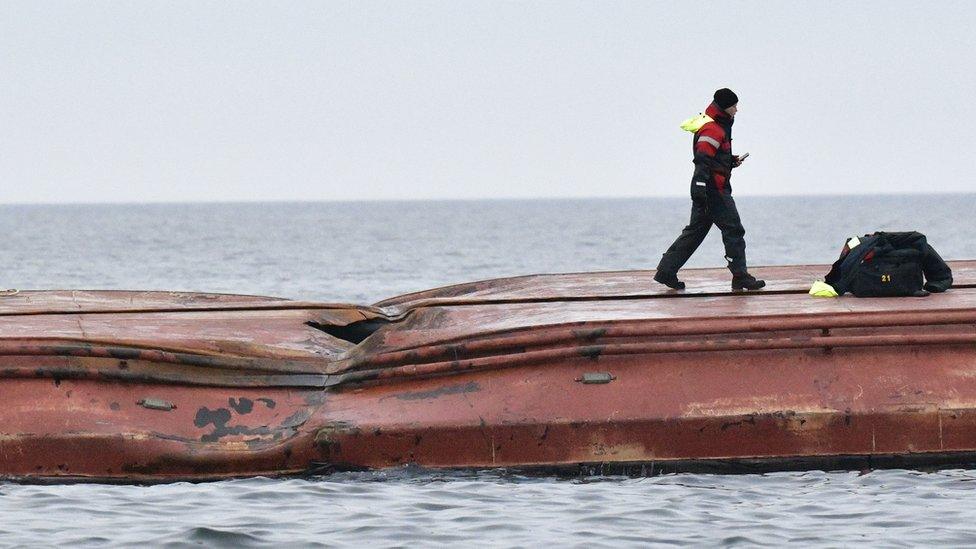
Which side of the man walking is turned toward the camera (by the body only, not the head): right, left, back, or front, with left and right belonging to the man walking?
right

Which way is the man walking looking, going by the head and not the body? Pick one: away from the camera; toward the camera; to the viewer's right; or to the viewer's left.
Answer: to the viewer's right

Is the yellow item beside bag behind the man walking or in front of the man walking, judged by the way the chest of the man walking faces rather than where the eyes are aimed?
in front

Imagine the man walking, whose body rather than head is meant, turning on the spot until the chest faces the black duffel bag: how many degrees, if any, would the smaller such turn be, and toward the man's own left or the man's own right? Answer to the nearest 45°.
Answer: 0° — they already face it
